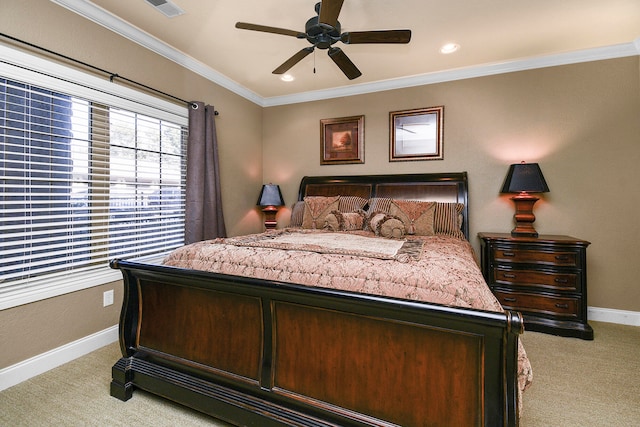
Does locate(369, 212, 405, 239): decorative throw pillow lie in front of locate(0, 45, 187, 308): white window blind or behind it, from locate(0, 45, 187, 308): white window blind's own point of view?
in front

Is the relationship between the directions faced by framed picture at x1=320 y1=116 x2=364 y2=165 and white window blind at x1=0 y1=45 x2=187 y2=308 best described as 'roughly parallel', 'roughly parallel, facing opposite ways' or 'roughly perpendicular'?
roughly perpendicular

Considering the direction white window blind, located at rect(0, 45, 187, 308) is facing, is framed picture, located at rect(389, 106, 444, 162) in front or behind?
in front

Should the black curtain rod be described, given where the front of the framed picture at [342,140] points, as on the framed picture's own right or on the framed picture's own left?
on the framed picture's own right

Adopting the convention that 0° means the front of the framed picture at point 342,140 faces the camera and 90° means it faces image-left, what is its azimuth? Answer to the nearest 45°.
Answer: approximately 0°

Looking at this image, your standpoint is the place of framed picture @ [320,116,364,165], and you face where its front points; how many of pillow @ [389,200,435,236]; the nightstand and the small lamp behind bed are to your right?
1

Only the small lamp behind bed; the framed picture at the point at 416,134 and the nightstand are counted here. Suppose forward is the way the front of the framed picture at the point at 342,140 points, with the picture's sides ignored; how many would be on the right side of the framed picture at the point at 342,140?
1

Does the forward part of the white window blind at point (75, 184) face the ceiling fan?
yes

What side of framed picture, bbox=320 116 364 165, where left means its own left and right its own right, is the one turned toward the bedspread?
front

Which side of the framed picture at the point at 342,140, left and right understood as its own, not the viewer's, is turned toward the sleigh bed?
front

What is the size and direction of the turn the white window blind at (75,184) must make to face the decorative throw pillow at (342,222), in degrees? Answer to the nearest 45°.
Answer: approximately 45° to its left

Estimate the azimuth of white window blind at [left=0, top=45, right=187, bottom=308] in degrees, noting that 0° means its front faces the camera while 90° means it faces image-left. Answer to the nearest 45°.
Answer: approximately 315°
